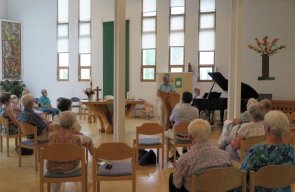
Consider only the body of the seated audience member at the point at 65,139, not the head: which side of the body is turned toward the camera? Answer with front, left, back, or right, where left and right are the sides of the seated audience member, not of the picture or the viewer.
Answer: back

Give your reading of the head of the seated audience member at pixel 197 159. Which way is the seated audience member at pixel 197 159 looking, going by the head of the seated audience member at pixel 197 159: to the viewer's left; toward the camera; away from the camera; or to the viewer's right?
away from the camera

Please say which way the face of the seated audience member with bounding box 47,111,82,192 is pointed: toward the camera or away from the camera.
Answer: away from the camera

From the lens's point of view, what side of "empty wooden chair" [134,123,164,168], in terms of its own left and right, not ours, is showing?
back

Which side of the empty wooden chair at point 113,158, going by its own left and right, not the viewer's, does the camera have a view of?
back

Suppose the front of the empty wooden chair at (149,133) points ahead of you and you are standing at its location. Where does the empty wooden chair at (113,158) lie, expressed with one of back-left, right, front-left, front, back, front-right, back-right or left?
back

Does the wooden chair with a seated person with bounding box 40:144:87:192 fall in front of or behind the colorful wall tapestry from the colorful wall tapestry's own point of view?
in front

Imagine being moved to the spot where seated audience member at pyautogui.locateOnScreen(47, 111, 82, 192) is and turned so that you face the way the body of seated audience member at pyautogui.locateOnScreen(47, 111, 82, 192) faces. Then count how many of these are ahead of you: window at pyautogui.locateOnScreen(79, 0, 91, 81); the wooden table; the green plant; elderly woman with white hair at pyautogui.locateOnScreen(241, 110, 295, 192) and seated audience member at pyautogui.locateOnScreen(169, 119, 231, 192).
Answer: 3

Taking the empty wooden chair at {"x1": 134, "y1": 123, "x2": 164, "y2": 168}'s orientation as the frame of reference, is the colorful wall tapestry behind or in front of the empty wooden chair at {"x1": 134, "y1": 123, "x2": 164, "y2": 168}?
in front

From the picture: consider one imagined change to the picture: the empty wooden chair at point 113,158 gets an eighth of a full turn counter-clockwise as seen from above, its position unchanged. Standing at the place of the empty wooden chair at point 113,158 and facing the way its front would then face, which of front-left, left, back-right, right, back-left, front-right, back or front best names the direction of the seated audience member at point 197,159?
back

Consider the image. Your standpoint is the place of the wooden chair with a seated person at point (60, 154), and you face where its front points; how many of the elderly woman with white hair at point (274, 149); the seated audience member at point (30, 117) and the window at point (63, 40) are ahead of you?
2
